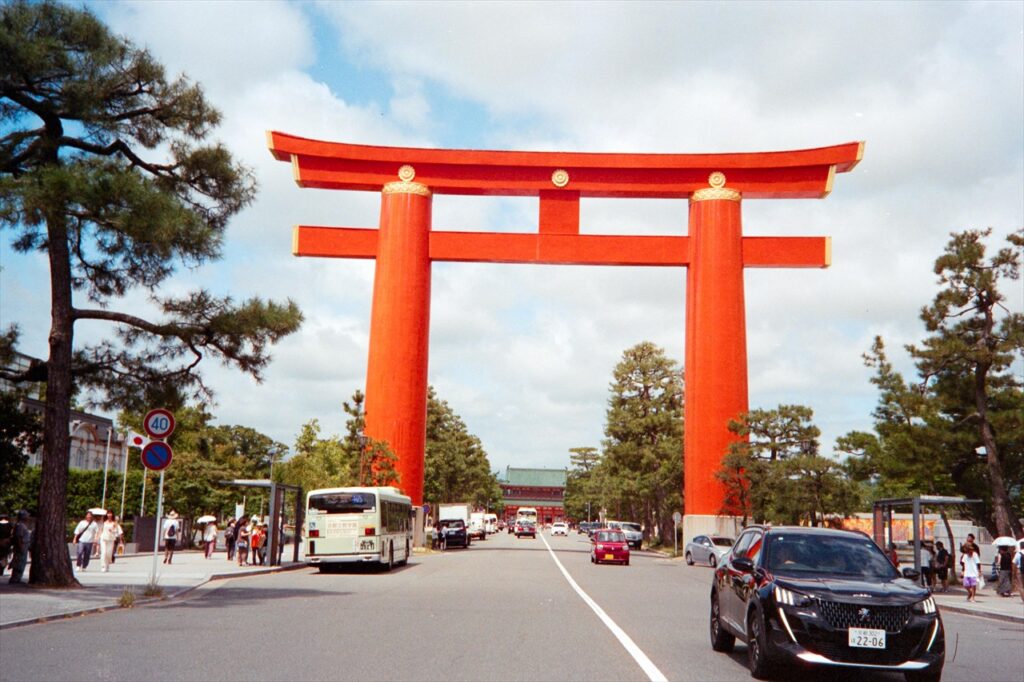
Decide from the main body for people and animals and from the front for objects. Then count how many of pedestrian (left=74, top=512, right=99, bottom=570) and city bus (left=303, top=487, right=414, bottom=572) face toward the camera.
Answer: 1

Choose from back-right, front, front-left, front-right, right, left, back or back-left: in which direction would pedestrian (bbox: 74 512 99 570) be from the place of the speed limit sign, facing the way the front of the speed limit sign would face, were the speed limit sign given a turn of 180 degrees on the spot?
front

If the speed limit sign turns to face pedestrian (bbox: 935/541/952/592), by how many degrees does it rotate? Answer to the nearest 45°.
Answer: approximately 90° to its left

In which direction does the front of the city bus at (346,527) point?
away from the camera

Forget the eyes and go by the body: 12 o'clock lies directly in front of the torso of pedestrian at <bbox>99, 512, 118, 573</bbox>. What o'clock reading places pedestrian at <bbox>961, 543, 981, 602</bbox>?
pedestrian at <bbox>961, 543, 981, 602</bbox> is roughly at 10 o'clock from pedestrian at <bbox>99, 512, 118, 573</bbox>.

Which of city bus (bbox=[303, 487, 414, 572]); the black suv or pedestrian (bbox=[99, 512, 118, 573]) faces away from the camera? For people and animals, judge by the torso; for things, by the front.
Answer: the city bus

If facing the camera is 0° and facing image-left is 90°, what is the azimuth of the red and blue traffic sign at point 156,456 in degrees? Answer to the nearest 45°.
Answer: approximately 0°

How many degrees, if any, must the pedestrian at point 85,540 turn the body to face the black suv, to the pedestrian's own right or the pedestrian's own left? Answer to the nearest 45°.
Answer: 0° — they already face it

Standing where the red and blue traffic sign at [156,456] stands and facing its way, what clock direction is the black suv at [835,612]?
The black suv is roughly at 11 o'clock from the red and blue traffic sign.

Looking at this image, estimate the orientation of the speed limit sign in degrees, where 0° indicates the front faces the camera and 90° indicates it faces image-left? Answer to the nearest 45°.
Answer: approximately 0°

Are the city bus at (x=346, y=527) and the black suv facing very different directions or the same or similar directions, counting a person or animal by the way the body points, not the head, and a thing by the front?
very different directions

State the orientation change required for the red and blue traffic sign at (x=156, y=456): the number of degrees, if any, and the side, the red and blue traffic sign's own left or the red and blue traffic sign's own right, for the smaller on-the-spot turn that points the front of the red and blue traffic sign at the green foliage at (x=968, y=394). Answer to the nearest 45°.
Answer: approximately 90° to the red and blue traffic sign's own left
